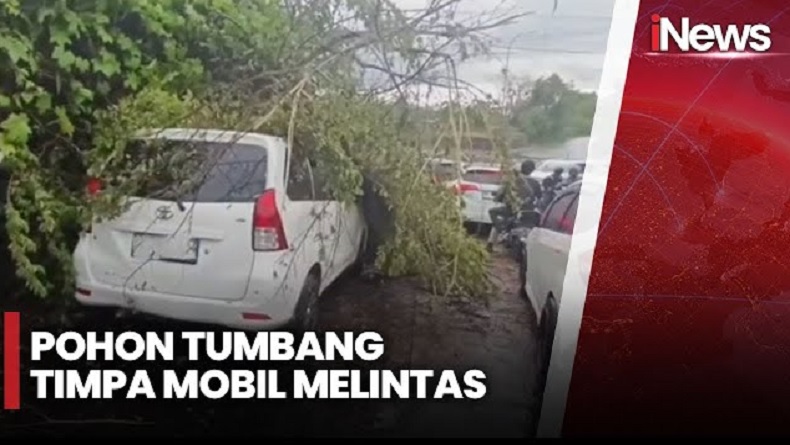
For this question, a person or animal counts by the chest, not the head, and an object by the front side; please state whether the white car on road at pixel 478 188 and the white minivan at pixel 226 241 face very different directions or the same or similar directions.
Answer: same or similar directions

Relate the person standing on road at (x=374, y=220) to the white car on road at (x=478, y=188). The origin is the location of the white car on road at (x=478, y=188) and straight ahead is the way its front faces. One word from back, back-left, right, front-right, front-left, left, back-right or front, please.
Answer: back

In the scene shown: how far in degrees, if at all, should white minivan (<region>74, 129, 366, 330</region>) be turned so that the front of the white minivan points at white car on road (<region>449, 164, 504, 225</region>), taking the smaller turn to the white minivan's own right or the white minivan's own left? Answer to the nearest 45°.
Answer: approximately 45° to the white minivan's own right

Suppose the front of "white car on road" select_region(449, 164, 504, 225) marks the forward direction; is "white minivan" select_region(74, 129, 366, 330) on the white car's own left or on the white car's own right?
on the white car's own left

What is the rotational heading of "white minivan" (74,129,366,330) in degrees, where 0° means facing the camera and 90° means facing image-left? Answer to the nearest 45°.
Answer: approximately 225°

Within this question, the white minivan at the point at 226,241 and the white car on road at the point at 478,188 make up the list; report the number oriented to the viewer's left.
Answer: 0

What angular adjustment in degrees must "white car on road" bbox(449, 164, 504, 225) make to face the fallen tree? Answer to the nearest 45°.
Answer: approximately 180°

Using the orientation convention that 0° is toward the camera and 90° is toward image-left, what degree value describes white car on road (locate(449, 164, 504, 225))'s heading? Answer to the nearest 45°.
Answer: approximately 180°
